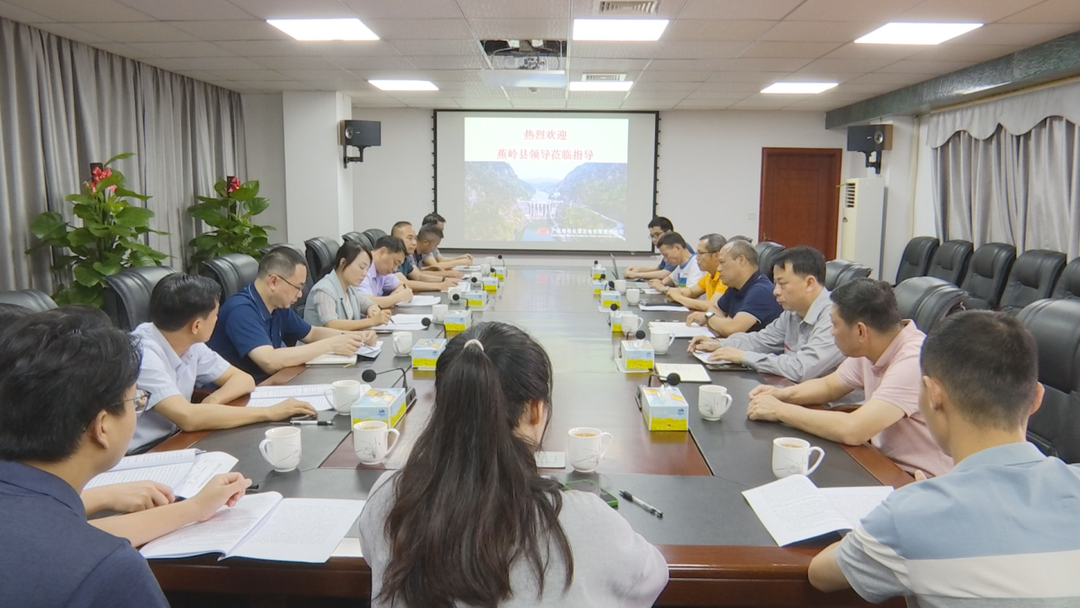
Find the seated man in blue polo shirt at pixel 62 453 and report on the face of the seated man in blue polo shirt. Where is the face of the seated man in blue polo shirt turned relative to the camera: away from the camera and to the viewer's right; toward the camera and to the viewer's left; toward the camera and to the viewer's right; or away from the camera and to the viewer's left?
away from the camera and to the viewer's right

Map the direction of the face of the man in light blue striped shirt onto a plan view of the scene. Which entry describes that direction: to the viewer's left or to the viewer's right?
to the viewer's left

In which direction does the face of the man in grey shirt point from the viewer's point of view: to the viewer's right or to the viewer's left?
to the viewer's left

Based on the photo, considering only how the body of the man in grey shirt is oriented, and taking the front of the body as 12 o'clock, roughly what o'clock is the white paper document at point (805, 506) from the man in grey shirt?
The white paper document is roughly at 9 o'clock from the man in grey shirt.

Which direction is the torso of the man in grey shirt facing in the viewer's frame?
to the viewer's left

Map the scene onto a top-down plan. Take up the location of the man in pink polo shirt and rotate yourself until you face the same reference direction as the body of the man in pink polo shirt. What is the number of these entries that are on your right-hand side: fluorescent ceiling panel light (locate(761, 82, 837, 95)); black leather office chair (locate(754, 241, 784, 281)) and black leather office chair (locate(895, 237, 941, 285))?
3

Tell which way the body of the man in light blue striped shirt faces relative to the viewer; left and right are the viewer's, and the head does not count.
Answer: facing away from the viewer and to the left of the viewer

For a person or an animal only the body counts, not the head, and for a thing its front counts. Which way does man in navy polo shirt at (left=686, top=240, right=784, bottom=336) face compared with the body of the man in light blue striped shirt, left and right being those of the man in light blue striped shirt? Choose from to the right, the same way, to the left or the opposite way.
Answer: to the left

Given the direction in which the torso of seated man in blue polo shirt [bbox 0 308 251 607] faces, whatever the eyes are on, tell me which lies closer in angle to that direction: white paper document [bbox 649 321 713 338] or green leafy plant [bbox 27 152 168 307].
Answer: the white paper document

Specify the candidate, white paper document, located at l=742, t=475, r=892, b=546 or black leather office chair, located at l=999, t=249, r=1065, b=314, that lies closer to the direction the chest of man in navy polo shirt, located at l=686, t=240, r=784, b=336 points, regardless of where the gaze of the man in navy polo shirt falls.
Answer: the white paper document

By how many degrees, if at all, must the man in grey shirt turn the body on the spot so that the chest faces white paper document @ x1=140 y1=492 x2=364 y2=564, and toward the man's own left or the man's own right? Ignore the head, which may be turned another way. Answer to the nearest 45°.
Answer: approximately 45° to the man's own left

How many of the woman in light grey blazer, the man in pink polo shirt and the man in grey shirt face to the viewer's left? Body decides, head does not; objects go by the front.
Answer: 2
